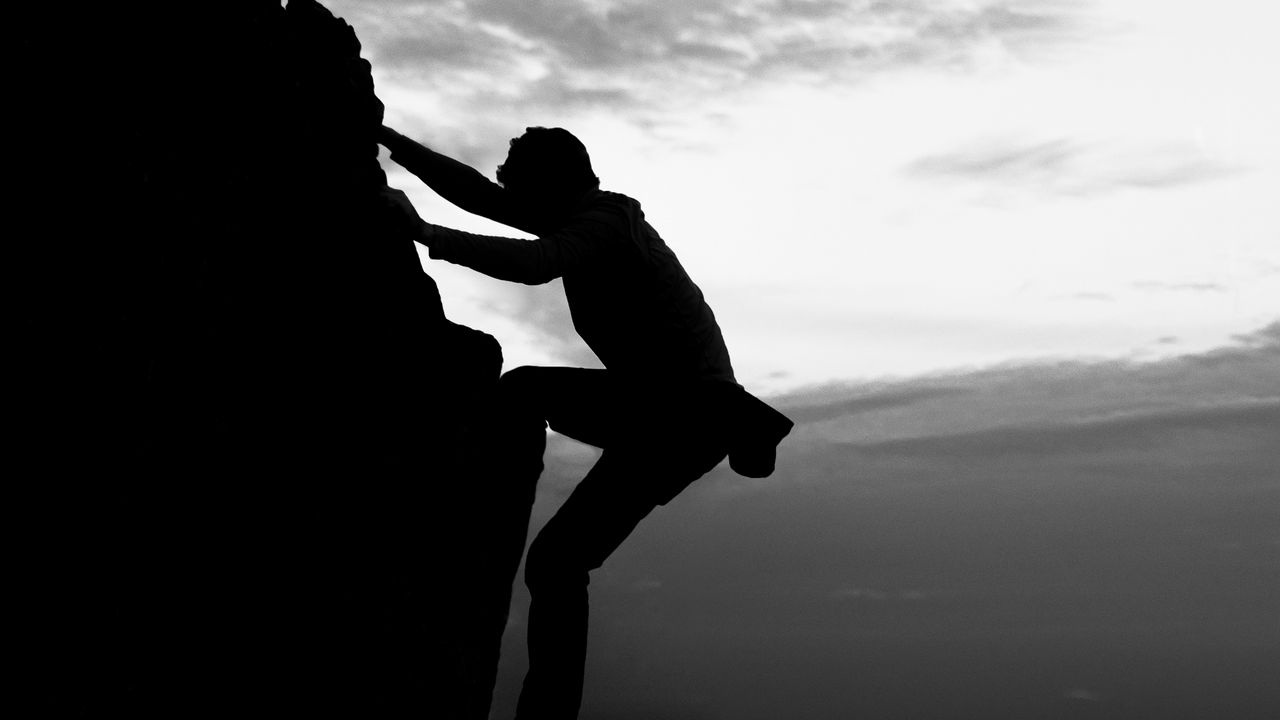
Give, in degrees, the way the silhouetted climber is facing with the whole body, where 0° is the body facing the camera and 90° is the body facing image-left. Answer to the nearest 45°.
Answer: approximately 90°
